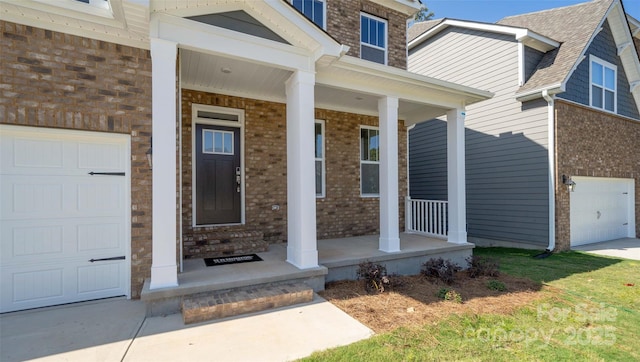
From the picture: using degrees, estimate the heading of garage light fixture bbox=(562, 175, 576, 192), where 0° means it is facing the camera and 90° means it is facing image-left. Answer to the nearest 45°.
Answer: approximately 315°

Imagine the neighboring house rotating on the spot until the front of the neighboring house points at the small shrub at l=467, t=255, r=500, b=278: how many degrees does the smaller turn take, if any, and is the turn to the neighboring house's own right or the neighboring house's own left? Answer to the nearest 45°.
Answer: approximately 45° to the neighboring house's own right

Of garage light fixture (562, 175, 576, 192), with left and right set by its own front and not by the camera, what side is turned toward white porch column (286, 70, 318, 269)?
right

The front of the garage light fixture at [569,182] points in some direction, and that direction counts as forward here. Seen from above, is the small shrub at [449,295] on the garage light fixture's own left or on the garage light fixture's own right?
on the garage light fixture's own right

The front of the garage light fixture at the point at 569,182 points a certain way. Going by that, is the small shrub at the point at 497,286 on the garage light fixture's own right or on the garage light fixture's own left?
on the garage light fixture's own right

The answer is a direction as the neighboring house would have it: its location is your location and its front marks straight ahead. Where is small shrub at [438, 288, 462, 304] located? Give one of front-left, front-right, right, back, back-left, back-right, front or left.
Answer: front-right

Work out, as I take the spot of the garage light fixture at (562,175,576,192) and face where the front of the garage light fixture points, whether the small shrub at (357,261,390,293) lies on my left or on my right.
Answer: on my right

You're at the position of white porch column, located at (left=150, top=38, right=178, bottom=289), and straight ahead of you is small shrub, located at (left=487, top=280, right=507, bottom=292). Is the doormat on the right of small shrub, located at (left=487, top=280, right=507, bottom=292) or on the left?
left

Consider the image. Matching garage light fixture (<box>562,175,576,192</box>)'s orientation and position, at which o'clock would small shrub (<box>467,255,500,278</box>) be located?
The small shrub is roughly at 2 o'clock from the garage light fixture.

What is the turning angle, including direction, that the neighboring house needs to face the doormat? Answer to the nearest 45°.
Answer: approximately 90° to its right

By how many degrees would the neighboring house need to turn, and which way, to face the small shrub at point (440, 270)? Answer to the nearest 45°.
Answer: approximately 45° to its right

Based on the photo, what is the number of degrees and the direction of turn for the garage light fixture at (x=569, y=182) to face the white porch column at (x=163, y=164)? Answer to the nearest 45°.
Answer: approximately 90° to its right

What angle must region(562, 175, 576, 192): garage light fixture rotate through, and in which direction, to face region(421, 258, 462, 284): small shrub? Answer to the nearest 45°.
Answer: approximately 45° to its right

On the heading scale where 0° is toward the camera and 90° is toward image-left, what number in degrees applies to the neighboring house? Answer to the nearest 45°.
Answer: approximately 315°
